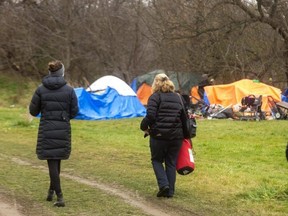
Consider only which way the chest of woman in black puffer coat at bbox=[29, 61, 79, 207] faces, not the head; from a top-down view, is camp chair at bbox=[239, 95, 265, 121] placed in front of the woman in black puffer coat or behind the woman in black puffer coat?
in front

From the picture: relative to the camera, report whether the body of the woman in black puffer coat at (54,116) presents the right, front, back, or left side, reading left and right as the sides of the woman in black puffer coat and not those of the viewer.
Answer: back

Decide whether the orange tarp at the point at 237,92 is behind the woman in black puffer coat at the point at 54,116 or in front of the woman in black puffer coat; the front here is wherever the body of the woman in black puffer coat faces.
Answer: in front

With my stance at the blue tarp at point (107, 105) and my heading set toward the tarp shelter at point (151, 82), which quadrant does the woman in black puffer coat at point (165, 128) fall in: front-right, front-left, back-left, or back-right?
back-right

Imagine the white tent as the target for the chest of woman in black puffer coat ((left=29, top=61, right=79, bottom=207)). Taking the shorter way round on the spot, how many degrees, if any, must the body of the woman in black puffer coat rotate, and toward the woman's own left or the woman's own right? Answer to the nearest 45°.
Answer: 0° — they already face it

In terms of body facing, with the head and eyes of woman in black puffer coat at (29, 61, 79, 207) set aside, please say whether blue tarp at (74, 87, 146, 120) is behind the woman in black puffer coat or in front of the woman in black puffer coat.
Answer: in front

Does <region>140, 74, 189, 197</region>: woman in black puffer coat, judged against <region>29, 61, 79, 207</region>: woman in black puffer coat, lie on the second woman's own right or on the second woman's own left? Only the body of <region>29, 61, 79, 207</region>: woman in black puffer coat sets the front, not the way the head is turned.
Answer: on the second woman's own right
